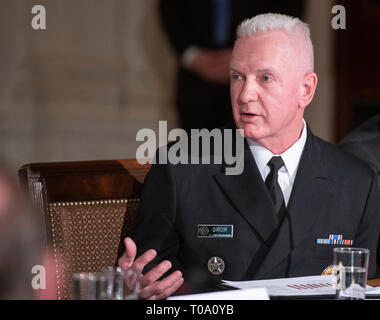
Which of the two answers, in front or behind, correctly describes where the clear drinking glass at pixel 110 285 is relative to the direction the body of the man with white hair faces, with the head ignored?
in front

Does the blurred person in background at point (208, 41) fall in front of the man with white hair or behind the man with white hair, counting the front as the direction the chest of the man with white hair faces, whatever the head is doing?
behind

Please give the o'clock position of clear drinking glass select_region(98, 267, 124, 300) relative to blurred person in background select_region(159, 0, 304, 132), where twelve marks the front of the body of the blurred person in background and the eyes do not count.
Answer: The clear drinking glass is roughly at 12 o'clock from the blurred person in background.

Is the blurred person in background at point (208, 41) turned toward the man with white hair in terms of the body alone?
yes

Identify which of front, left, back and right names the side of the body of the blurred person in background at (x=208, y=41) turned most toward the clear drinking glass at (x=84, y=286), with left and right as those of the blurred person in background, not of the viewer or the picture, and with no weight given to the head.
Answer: front

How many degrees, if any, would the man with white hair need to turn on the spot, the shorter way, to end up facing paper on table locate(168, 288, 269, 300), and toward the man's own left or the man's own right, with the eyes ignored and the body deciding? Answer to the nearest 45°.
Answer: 0° — they already face it

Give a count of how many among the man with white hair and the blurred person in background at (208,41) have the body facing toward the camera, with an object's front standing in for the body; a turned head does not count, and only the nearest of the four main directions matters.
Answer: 2

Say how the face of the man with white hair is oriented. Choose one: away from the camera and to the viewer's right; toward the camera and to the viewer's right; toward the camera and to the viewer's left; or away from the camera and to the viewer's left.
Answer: toward the camera and to the viewer's left

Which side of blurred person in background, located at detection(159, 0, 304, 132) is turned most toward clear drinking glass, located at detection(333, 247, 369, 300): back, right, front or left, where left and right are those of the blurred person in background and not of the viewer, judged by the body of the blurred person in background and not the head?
front

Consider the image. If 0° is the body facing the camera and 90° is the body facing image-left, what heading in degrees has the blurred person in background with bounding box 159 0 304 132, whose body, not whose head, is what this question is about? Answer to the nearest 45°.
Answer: approximately 0°

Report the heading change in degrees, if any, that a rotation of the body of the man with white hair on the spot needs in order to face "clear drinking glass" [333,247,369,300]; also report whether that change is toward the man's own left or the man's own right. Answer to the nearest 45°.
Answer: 0° — they already face it

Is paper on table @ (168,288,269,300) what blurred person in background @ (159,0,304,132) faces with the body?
yes

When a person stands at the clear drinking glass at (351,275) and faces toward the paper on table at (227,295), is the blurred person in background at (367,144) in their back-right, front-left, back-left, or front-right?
back-right
